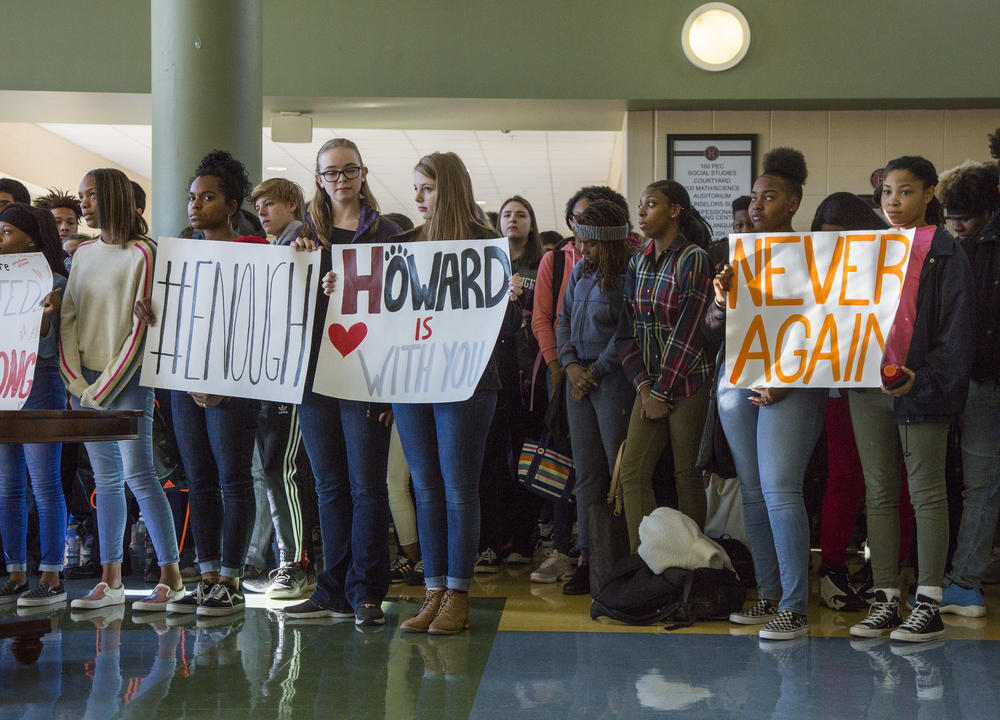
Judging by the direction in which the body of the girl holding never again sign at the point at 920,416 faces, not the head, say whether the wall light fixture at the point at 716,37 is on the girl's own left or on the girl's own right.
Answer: on the girl's own right

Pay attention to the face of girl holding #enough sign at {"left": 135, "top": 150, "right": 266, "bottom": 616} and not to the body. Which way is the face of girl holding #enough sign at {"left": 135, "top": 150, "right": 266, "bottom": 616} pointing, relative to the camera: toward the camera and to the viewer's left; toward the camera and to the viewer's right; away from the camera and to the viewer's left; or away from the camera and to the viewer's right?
toward the camera and to the viewer's left

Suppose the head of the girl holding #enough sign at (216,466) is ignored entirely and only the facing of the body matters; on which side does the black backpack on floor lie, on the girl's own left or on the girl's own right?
on the girl's own left

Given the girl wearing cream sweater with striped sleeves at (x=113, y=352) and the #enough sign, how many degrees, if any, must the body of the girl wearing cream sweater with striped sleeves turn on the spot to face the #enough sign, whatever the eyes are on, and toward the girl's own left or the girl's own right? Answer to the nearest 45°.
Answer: approximately 90° to the girl's own left

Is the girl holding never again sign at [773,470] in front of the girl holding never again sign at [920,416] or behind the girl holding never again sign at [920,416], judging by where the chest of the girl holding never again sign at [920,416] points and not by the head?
in front

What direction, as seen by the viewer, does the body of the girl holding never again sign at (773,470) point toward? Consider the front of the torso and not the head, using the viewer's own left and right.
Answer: facing the viewer and to the left of the viewer

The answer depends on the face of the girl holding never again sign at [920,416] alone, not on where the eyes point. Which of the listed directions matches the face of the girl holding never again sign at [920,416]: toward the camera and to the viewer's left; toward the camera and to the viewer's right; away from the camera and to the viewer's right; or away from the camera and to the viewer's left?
toward the camera and to the viewer's left

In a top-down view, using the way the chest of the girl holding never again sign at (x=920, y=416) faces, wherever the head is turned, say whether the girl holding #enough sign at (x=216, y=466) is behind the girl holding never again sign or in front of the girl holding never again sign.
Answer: in front

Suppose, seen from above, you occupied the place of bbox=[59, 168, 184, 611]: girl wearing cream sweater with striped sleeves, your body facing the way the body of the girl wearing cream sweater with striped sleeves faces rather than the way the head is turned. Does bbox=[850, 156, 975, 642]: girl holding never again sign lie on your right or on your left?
on your left
